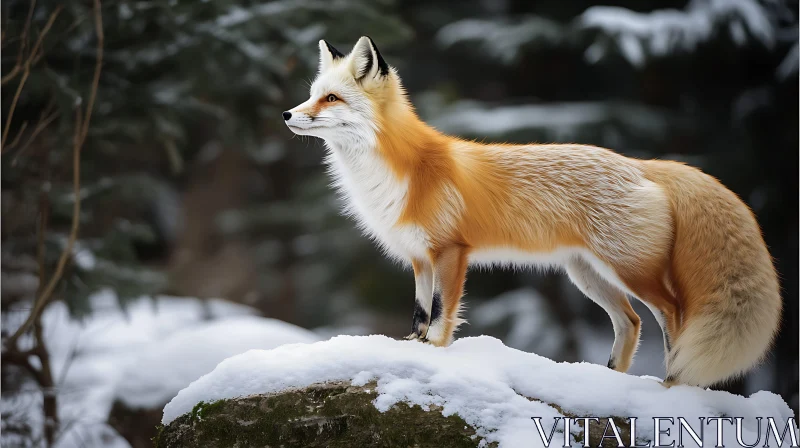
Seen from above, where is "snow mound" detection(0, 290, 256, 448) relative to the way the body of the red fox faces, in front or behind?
in front

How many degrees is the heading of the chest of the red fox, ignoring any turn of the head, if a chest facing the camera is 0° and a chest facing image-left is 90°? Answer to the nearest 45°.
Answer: approximately 90°
